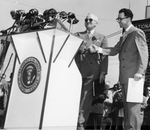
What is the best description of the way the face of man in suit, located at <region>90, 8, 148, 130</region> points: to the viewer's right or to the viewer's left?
to the viewer's left

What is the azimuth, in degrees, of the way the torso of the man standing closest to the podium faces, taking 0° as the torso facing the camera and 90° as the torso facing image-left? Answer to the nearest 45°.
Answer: approximately 45°

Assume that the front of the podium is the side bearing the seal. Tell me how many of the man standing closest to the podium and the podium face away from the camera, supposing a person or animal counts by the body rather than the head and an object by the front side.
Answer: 0

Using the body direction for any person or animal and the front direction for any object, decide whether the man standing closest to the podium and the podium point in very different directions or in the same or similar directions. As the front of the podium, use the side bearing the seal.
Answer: same or similar directions

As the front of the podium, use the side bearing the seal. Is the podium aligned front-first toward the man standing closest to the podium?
no

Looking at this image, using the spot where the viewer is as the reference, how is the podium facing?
facing the viewer and to the left of the viewer

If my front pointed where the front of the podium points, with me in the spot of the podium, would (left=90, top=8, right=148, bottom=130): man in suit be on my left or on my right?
on my left
